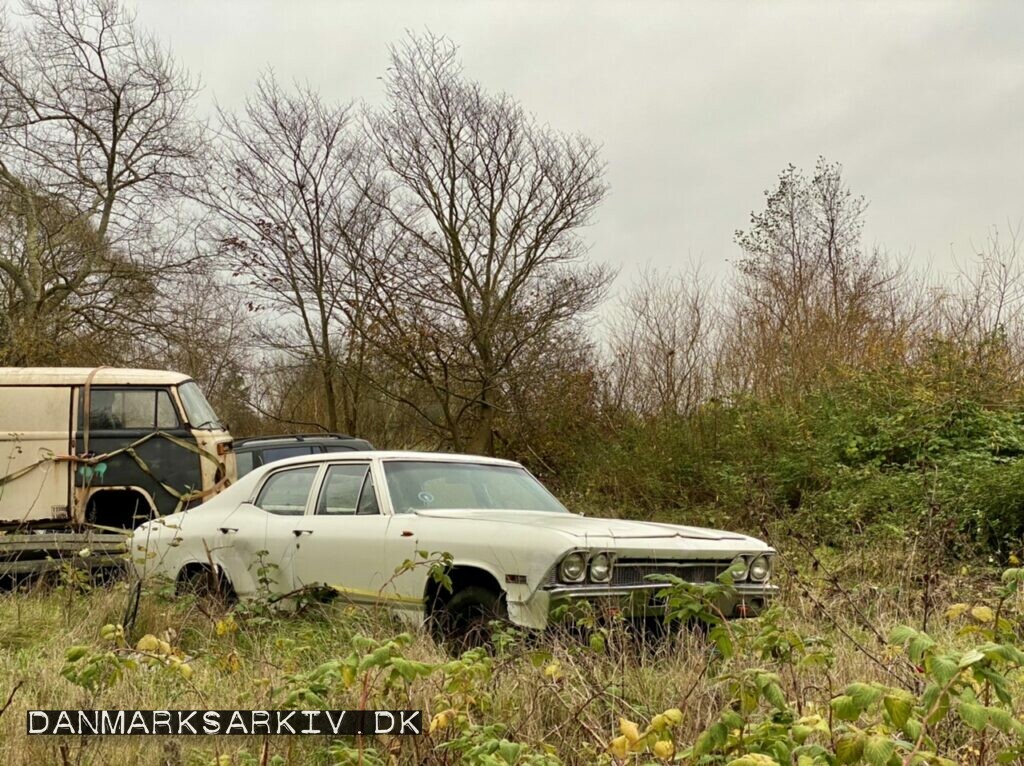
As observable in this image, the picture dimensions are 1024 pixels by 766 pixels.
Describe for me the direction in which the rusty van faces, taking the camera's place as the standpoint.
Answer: facing to the right of the viewer

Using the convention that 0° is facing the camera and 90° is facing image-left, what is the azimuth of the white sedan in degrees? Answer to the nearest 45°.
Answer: approximately 315°

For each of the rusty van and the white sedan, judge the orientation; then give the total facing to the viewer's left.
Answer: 0

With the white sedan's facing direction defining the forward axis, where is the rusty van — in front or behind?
behind

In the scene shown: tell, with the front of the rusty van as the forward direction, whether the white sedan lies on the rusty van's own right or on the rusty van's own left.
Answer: on the rusty van's own right
